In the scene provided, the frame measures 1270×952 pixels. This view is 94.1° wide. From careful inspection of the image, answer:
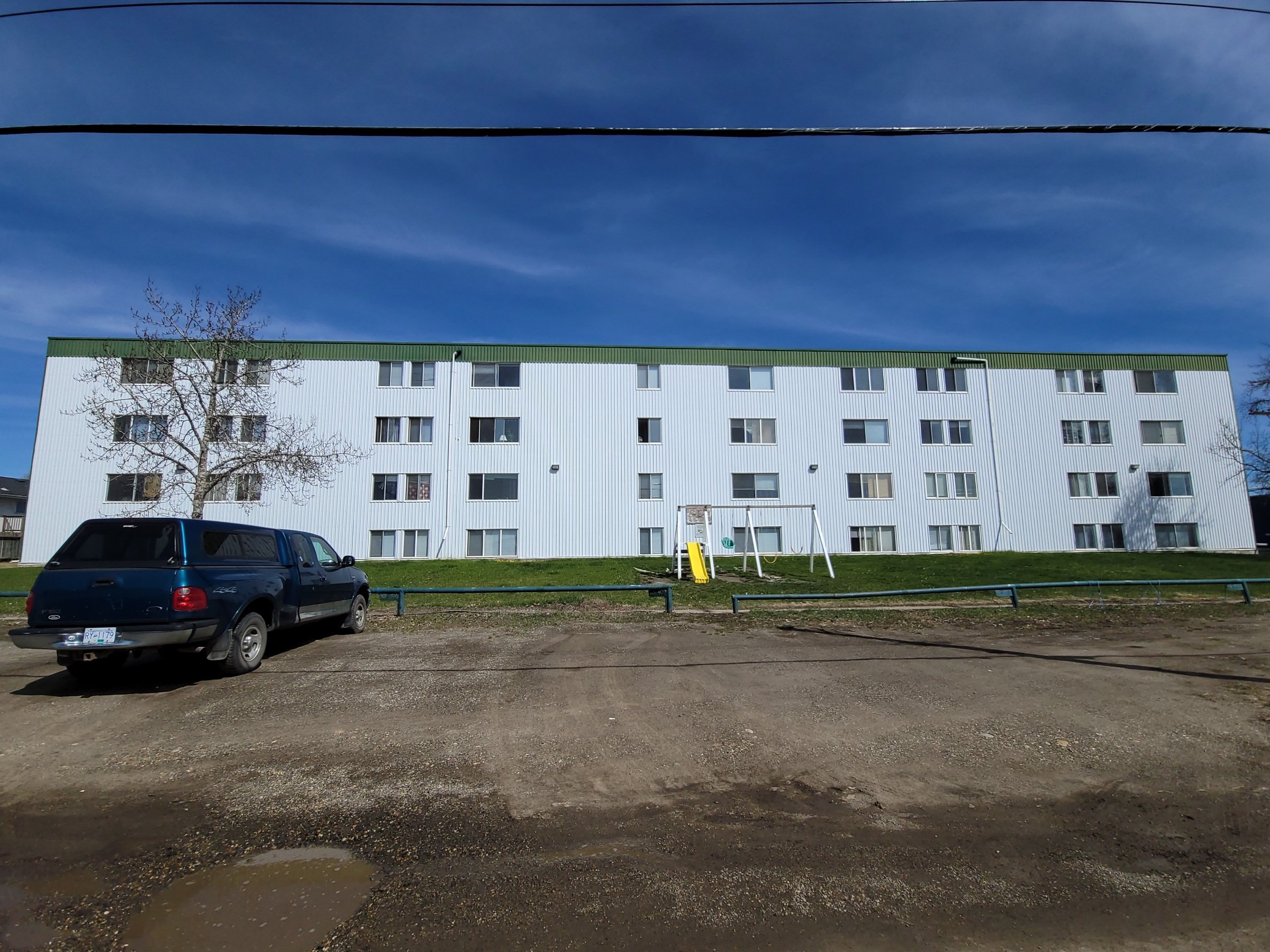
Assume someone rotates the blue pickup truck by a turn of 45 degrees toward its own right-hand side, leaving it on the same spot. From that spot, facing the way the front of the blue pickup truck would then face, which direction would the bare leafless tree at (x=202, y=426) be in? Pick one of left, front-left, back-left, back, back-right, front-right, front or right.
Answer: left

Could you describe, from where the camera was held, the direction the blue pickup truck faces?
facing away from the viewer and to the right of the viewer

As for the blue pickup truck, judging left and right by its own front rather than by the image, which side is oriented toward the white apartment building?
front
